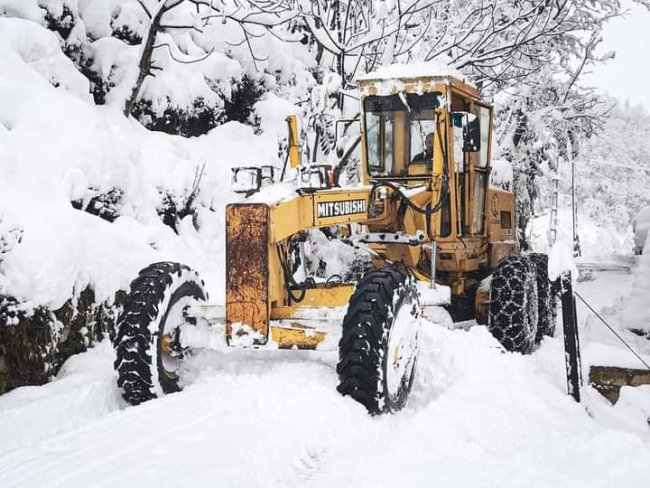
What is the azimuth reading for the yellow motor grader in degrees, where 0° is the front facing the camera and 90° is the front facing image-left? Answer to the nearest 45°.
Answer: approximately 45°
